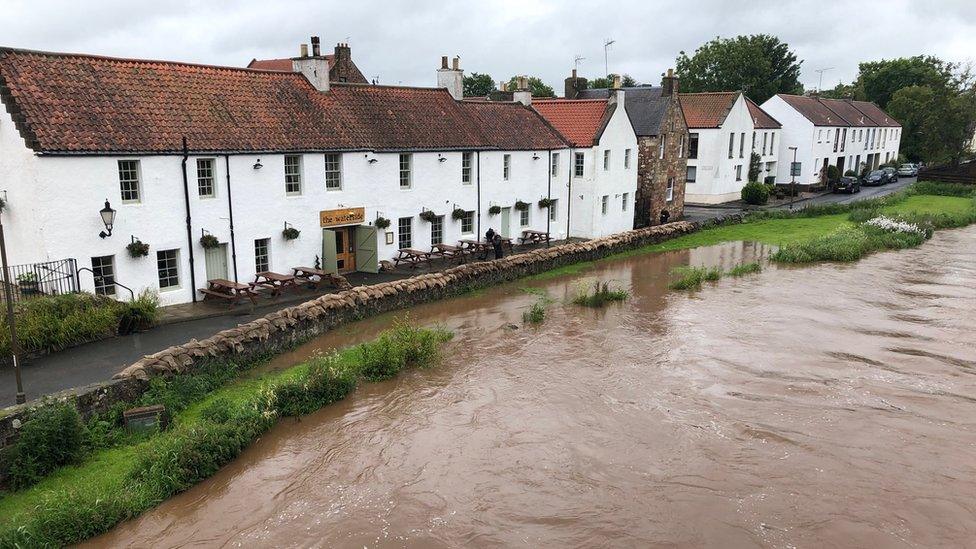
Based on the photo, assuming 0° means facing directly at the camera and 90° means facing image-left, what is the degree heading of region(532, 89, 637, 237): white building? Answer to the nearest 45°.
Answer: approximately 315°

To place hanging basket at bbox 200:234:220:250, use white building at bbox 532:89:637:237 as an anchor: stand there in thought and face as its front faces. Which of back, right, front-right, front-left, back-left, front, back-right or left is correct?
right

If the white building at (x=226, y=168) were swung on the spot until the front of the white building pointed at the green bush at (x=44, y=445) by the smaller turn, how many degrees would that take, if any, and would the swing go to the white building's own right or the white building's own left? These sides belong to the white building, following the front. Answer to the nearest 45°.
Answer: approximately 45° to the white building's own right

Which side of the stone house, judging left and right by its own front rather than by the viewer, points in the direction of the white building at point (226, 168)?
right

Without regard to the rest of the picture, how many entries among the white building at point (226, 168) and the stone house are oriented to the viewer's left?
0

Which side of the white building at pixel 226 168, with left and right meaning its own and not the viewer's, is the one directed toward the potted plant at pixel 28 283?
right

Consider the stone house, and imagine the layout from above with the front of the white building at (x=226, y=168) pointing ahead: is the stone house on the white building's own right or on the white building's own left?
on the white building's own left

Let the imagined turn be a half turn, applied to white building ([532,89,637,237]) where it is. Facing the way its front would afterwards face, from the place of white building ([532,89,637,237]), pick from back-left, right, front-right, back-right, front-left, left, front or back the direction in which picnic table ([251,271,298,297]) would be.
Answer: left

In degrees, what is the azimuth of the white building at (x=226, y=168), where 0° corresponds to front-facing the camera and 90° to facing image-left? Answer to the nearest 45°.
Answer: approximately 315°

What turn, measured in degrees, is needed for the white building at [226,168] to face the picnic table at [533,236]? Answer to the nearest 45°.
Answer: approximately 90° to its left

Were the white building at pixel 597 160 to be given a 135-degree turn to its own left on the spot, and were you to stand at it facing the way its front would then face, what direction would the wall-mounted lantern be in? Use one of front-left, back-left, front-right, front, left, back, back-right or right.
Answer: back-left
